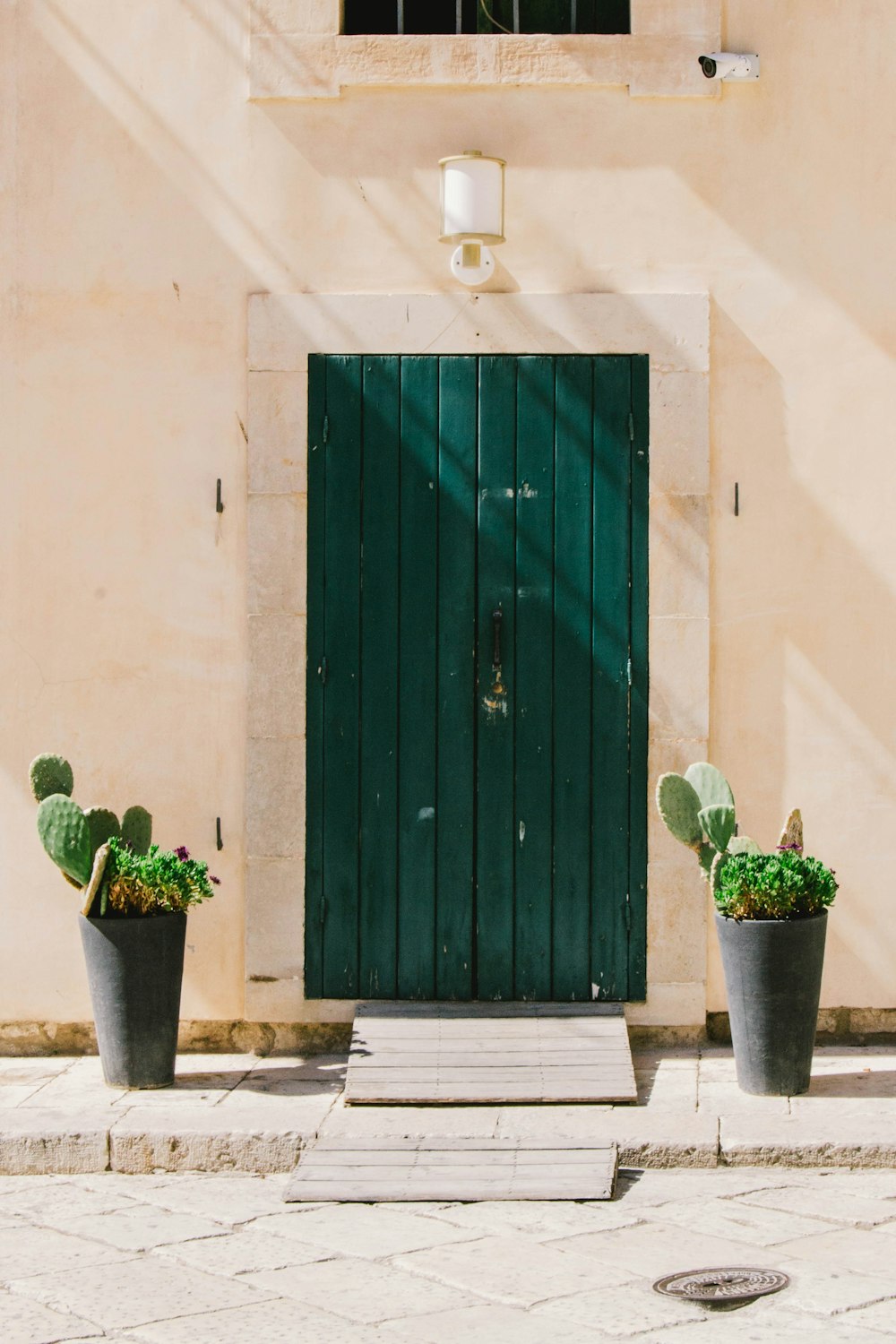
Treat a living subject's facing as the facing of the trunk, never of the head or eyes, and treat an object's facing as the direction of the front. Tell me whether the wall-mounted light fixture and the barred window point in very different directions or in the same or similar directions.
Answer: same or similar directions

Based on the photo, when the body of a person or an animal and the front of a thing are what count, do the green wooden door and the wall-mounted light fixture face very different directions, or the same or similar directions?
same or similar directions

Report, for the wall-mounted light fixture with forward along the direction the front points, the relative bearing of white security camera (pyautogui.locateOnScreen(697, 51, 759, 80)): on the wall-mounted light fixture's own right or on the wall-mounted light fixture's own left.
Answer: on the wall-mounted light fixture's own left

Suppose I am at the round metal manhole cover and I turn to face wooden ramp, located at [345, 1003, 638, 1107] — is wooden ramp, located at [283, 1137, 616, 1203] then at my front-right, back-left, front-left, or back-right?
front-left

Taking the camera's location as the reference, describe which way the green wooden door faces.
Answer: facing the viewer

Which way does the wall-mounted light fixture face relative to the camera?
toward the camera

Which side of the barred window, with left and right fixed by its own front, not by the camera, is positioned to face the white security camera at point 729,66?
left

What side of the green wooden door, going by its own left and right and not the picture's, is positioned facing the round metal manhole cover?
front

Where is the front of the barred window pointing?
toward the camera

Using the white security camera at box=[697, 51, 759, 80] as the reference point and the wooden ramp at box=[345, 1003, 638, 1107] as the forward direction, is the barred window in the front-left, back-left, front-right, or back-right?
front-right

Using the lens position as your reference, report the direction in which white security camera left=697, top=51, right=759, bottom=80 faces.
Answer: facing the viewer and to the left of the viewer

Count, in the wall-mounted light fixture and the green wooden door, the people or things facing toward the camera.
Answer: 2
